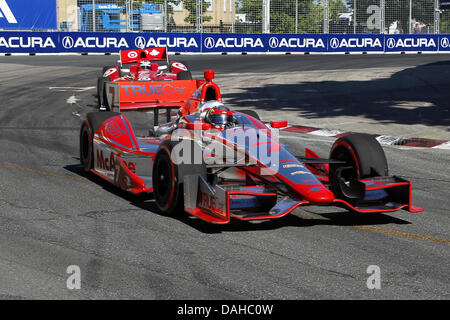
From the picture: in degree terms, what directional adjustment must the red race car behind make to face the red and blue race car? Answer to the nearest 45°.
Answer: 0° — it already faces it

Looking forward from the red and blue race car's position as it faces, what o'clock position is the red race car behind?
The red race car behind is roughly at 7 o'clock from the red and blue race car.

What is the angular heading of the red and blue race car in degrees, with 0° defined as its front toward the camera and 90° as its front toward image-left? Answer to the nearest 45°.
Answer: approximately 315°

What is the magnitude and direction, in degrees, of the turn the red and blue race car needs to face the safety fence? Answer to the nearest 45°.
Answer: approximately 135° to its left

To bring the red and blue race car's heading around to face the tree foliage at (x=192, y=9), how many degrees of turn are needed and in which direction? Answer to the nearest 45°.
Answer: approximately 135° to its left

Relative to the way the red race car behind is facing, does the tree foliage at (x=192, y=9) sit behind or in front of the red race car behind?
behind

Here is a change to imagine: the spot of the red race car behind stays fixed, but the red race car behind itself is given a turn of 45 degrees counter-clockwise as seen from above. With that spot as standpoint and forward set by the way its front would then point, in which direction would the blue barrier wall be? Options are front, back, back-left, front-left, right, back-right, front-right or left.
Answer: back-left

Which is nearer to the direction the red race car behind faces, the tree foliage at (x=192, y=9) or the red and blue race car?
the red and blue race car

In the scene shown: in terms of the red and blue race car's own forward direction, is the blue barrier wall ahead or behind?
behind
